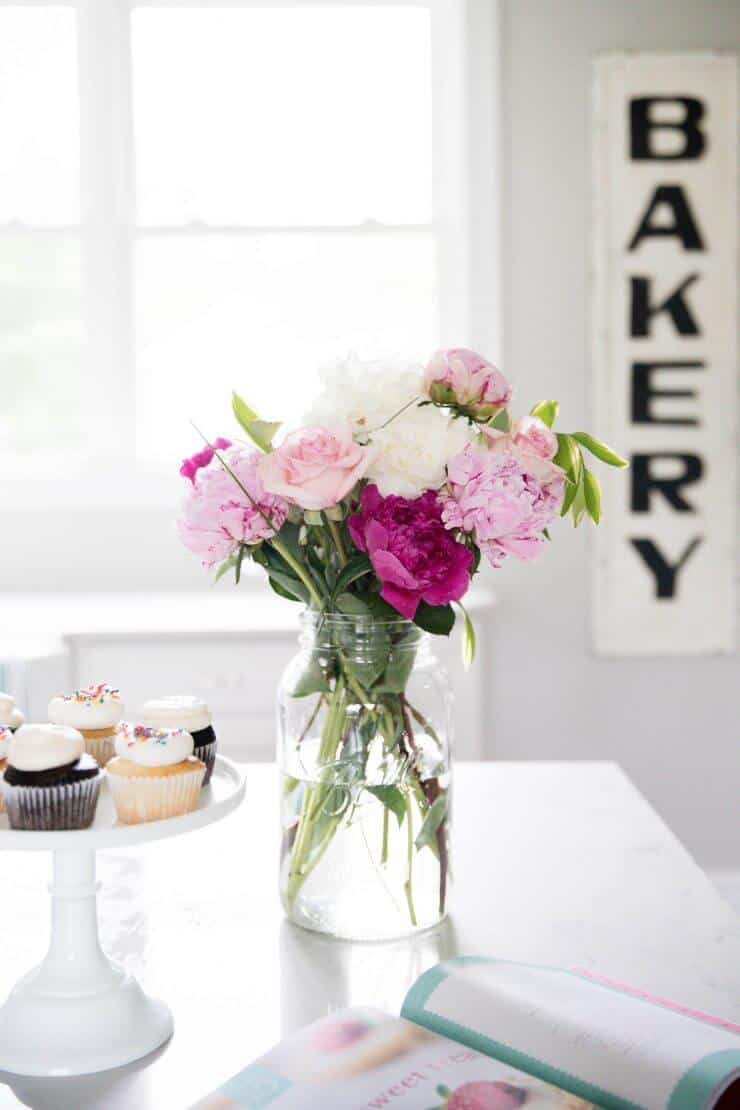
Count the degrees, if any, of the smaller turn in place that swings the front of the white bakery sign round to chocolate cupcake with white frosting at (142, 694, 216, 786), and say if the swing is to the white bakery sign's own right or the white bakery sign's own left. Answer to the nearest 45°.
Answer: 0° — it already faces it

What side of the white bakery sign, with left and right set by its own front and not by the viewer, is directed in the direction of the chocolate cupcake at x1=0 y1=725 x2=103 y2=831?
front

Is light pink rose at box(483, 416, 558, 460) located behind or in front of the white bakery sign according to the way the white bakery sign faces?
in front

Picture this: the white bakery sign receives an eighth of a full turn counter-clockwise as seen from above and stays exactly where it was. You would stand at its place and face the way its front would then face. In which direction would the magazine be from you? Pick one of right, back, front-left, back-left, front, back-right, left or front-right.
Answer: front-right

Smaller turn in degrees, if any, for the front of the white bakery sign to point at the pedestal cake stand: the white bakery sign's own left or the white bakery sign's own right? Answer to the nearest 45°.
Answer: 0° — it already faces it

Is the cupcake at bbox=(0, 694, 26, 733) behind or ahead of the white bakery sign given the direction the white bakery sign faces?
ahead

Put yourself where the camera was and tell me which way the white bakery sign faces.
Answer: facing the viewer

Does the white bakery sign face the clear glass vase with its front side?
yes

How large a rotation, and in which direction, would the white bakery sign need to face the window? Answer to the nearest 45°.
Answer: approximately 90° to its right

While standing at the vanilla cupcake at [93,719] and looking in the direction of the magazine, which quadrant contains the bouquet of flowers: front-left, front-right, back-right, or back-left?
front-left

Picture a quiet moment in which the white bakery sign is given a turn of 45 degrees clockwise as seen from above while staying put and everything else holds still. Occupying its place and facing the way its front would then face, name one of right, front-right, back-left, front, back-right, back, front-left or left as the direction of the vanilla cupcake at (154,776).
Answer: front-left
